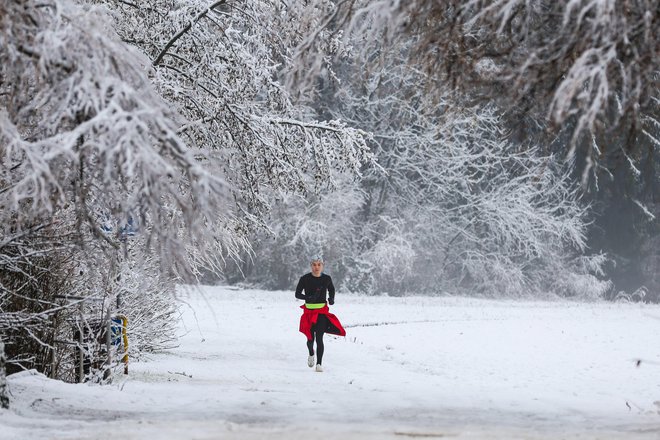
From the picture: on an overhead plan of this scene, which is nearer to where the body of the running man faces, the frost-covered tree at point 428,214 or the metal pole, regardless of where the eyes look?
the metal pole

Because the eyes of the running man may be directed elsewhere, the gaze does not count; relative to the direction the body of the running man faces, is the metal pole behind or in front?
in front

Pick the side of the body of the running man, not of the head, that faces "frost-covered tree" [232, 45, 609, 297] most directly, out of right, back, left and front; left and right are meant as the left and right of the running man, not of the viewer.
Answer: back

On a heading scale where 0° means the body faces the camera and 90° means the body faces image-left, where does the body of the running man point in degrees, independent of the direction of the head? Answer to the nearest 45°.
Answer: approximately 0°
